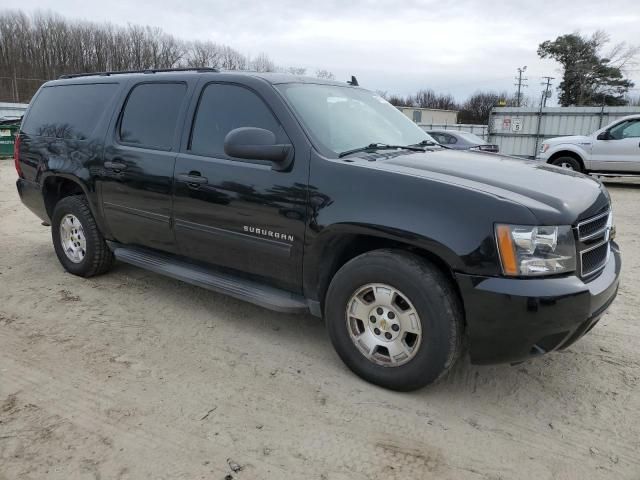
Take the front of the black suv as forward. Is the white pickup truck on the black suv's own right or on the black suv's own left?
on the black suv's own left

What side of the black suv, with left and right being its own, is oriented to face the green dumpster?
back

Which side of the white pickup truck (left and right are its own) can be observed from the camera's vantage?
left

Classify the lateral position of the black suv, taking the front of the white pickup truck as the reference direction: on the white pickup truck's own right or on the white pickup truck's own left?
on the white pickup truck's own left

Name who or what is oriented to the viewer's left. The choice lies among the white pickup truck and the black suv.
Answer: the white pickup truck

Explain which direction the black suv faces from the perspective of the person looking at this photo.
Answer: facing the viewer and to the right of the viewer

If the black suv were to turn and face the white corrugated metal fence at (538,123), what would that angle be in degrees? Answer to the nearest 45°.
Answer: approximately 90° to its left

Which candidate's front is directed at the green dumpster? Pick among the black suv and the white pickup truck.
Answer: the white pickup truck

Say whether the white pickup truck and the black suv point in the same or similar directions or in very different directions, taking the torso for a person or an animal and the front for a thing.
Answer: very different directions
